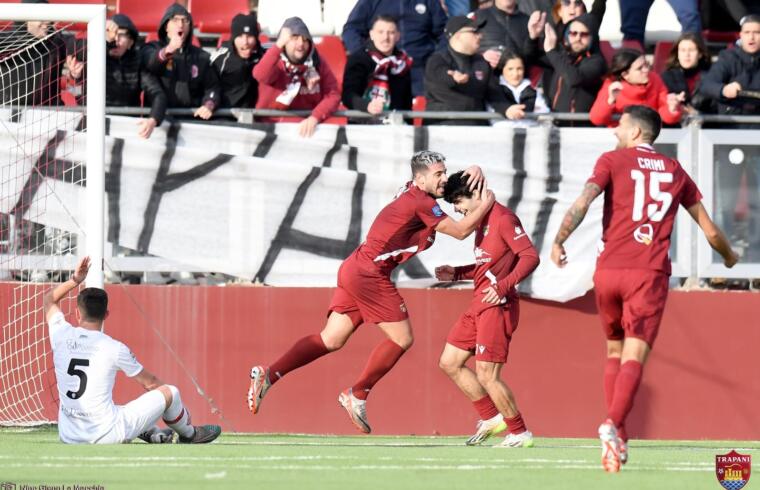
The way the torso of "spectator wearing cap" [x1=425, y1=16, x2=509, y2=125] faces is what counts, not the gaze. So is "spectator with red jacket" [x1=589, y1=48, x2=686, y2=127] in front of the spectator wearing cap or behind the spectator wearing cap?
in front

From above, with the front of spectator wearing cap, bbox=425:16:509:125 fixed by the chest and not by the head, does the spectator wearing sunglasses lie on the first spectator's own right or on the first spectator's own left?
on the first spectator's own left

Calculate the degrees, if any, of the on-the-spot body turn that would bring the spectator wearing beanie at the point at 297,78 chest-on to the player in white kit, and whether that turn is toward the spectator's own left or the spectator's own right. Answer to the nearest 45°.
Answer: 0° — they already face them

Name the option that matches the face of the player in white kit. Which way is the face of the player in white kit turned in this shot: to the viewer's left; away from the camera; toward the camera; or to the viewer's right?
away from the camera

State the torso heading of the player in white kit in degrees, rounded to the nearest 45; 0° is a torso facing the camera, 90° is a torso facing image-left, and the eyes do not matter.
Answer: approximately 225°

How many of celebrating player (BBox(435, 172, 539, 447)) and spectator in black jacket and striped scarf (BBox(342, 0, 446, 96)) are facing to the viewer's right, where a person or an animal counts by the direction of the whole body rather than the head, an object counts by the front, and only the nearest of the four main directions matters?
0

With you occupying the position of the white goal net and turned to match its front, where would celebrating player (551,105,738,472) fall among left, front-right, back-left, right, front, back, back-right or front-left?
front-left

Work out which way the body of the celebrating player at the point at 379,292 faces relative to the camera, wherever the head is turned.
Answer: to the viewer's right

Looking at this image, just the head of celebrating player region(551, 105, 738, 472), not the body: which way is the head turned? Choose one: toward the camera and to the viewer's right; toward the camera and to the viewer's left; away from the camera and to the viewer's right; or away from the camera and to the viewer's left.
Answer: away from the camera and to the viewer's left

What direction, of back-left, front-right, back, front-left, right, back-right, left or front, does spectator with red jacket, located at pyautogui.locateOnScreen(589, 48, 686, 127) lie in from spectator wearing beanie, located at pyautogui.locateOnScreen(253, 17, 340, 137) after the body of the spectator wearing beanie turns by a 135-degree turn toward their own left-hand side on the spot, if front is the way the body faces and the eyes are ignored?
front-right

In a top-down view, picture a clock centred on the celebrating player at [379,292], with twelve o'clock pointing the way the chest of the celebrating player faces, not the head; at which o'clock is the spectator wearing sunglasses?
The spectator wearing sunglasses is roughly at 10 o'clock from the celebrating player.

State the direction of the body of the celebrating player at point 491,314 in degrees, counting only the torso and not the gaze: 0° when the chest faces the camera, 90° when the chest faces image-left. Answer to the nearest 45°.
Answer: approximately 45°

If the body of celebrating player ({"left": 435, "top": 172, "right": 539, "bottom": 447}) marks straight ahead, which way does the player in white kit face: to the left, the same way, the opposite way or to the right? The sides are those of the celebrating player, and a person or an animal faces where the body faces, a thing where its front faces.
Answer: the opposite way
